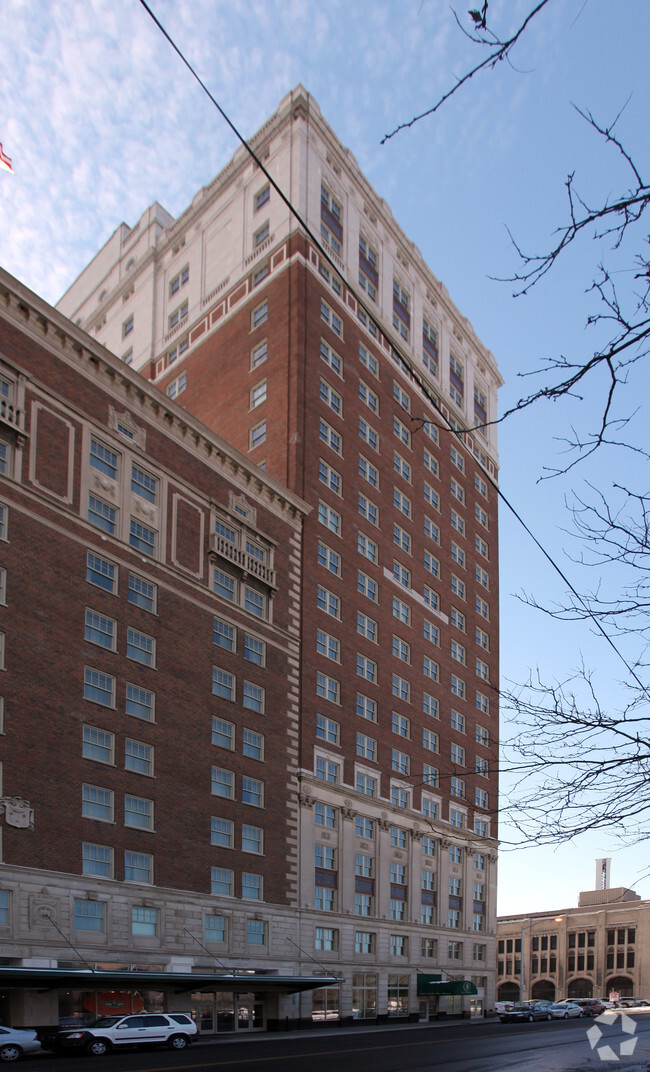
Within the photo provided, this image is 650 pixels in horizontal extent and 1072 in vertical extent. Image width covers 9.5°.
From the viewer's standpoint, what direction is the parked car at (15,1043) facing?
to the viewer's left
